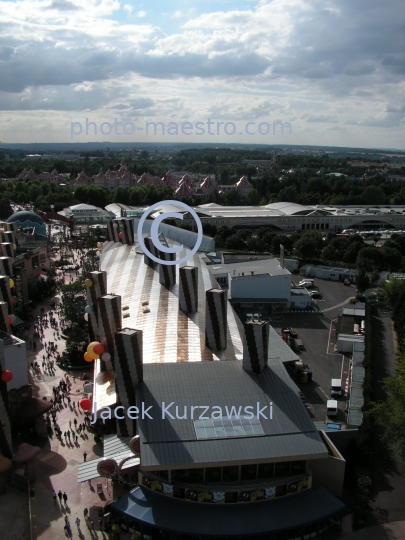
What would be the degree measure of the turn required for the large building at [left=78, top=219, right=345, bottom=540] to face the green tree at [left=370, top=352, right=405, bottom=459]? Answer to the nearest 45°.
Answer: approximately 135° to its left

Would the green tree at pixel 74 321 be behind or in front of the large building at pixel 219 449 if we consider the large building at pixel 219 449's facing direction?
behind

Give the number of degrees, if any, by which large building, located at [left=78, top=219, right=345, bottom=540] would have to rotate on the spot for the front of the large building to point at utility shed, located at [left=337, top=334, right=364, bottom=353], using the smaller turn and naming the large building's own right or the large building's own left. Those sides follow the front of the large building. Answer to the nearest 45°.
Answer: approximately 135° to the large building's own left

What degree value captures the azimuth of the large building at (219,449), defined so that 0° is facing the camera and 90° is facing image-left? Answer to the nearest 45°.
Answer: approximately 0°

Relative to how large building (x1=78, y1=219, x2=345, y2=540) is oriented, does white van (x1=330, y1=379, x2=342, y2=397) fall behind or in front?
behind
